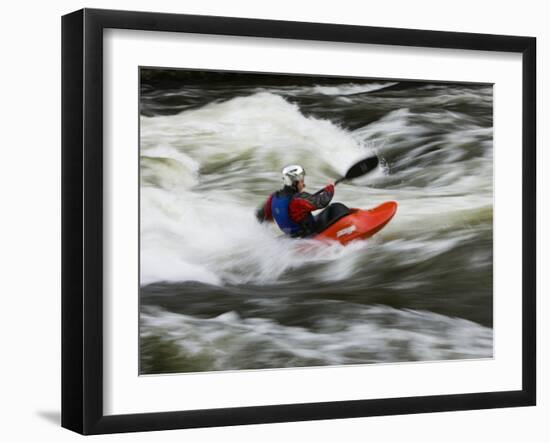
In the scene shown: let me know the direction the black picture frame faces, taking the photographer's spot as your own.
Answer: facing the viewer and to the right of the viewer
